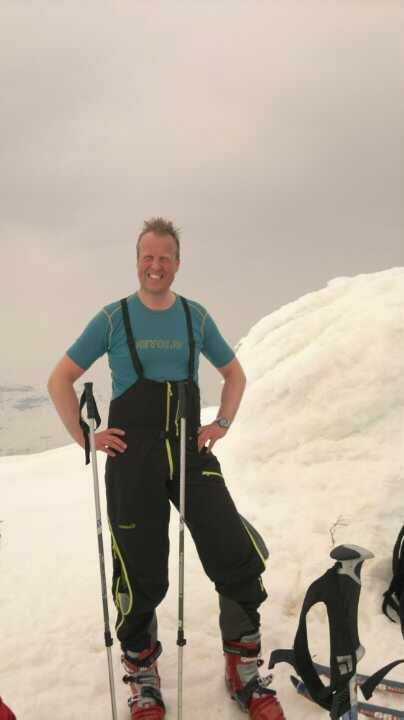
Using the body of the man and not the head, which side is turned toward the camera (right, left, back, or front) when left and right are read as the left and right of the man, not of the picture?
front
